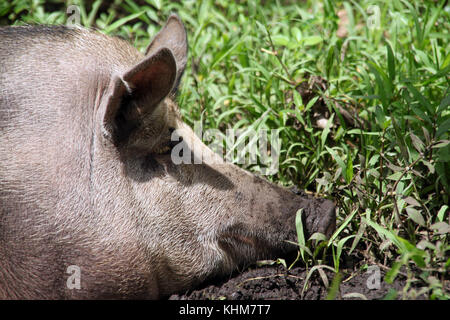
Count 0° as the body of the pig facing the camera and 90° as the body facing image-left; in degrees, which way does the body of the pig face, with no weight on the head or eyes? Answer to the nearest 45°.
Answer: approximately 270°
